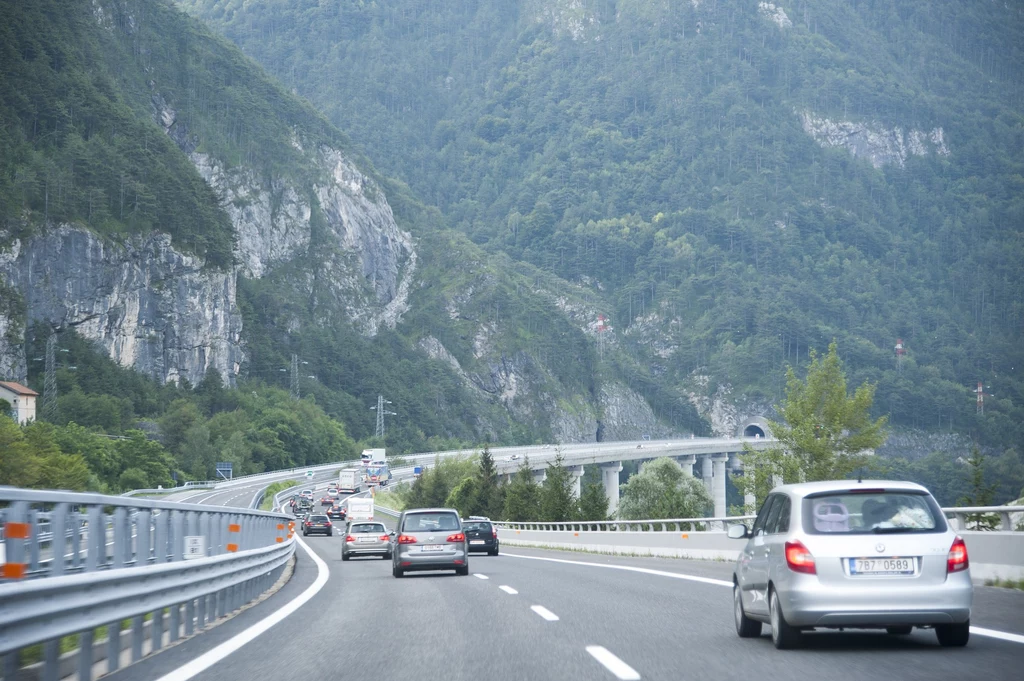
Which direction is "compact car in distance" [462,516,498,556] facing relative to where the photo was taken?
away from the camera

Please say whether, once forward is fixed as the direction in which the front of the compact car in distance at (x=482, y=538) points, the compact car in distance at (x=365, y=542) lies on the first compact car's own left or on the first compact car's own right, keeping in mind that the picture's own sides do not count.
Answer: on the first compact car's own left

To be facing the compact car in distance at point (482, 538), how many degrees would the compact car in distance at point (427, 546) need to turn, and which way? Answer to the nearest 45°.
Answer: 0° — it already faces it

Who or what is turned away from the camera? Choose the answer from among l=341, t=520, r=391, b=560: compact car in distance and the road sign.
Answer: the compact car in distance

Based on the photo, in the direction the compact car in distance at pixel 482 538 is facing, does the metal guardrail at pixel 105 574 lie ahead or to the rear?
to the rear

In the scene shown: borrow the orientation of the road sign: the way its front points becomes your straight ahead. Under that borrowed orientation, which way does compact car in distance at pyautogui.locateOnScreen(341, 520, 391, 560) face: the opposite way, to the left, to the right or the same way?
the opposite way

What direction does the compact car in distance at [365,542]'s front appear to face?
away from the camera

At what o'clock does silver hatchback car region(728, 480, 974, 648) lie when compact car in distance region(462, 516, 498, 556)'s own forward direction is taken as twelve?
The silver hatchback car is roughly at 6 o'clock from the compact car in distance.

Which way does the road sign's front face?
toward the camera

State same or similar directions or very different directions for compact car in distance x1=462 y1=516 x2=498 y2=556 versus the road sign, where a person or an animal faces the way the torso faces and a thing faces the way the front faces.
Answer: very different directions

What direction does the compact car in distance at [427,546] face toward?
away from the camera

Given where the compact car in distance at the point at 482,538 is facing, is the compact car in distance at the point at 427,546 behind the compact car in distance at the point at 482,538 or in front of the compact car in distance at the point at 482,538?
behind

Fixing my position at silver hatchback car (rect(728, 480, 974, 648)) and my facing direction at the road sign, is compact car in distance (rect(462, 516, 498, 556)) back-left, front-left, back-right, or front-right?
front-right
